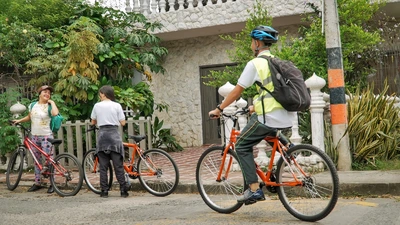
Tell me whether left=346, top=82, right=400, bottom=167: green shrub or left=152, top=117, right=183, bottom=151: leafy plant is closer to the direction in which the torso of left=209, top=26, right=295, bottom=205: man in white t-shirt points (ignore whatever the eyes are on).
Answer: the leafy plant

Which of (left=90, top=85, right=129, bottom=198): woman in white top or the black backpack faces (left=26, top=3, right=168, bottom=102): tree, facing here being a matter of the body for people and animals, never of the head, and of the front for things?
the woman in white top

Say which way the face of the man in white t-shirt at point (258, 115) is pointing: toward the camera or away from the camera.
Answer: away from the camera

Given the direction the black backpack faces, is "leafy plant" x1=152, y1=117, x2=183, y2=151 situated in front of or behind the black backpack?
behind

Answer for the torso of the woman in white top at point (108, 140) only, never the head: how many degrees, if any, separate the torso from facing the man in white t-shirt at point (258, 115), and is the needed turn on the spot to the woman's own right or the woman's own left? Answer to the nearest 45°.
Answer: approximately 135° to the woman's own right

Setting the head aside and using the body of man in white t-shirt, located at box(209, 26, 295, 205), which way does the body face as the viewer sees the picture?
to the viewer's left

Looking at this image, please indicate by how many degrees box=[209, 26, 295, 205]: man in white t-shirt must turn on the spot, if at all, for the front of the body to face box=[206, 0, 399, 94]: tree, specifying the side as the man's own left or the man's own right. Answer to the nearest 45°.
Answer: approximately 90° to the man's own right

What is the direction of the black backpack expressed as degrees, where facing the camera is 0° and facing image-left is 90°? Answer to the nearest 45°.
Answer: approximately 315°

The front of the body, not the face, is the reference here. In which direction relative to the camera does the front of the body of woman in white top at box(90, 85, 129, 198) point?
away from the camera

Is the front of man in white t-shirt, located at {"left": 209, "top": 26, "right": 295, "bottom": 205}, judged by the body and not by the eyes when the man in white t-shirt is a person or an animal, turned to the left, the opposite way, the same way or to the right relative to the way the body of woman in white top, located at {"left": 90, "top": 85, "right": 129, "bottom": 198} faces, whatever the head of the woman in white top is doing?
to the left

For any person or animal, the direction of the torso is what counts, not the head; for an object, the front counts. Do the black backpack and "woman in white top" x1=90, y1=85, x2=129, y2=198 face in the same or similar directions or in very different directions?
very different directions

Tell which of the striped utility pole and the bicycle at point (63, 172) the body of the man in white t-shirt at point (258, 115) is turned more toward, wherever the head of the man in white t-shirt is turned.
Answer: the bicycle

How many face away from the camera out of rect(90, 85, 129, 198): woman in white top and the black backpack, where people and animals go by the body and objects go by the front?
1
